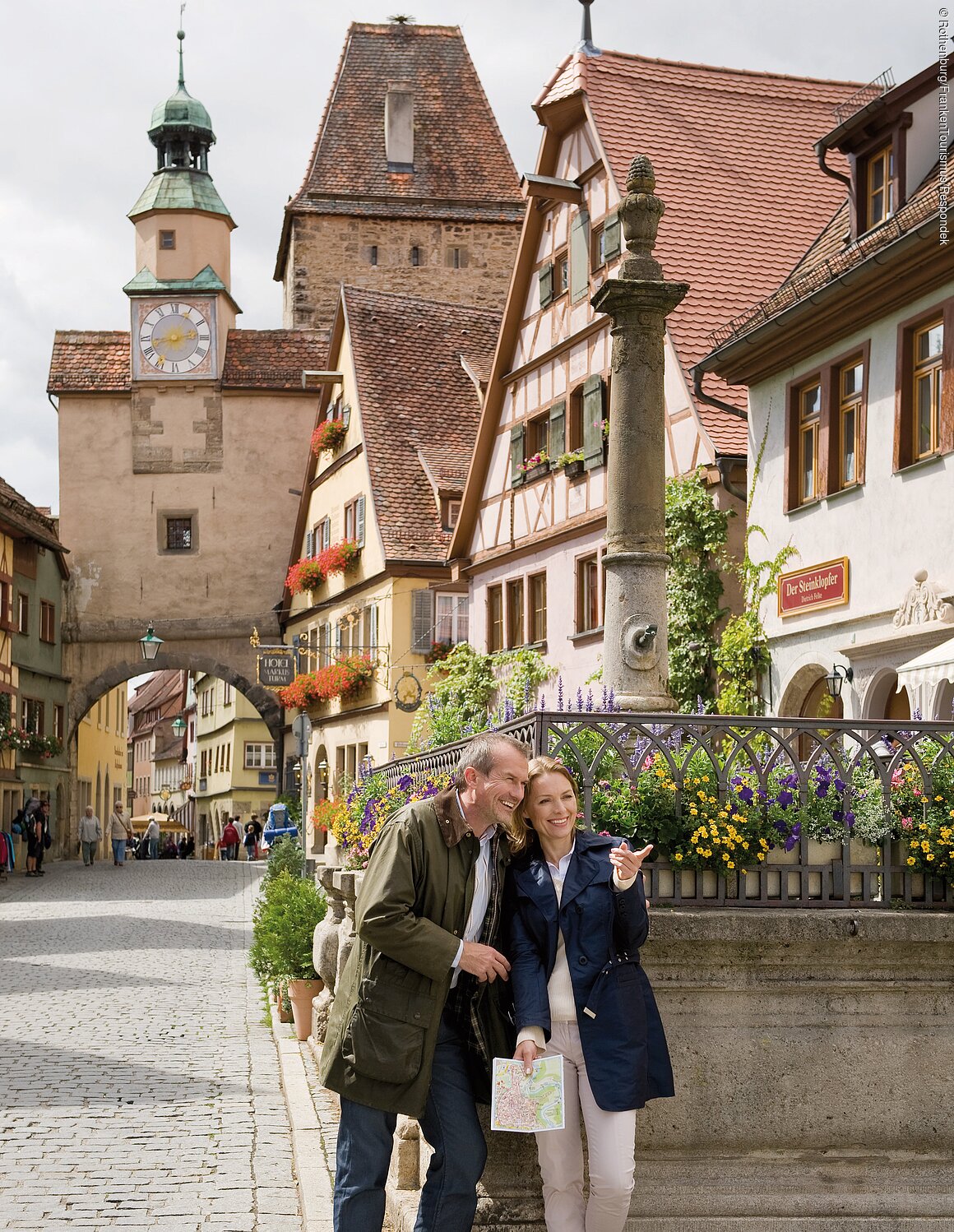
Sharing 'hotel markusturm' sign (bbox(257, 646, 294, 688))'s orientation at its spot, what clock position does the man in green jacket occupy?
The man in green jacket is roughly at 12 o'clock from the 'hotel markusturm' sign.

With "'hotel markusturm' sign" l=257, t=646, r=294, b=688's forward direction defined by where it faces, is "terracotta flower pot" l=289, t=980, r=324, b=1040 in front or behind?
in front

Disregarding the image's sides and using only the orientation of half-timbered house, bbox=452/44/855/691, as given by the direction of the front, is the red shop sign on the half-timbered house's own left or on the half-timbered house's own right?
on the half-timbered house's own left

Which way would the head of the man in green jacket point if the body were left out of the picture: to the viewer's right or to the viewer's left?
to the viewer's right

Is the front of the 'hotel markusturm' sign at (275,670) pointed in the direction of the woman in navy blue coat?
yes

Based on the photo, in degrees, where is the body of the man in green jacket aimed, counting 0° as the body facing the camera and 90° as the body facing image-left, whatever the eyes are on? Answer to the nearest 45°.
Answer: approximately 315°

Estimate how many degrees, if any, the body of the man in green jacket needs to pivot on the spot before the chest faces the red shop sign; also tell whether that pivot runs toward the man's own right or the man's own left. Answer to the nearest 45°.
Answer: approximately 135° to the man's own left

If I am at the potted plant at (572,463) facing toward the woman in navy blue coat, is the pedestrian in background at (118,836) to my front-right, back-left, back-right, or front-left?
back-right

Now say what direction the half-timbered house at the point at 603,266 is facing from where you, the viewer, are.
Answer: facing the viewer and to the left of the viewer

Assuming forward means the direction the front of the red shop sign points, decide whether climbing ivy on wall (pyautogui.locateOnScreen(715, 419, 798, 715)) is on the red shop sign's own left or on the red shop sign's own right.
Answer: on the red shop sign's own right

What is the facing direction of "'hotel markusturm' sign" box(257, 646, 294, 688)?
toward the camera

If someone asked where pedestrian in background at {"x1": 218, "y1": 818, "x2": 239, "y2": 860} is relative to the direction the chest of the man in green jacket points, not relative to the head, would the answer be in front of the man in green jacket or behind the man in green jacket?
behind

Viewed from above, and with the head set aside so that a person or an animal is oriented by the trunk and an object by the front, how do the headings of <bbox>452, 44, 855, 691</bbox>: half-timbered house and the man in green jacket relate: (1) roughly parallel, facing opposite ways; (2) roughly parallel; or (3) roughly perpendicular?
roughly perpendicular

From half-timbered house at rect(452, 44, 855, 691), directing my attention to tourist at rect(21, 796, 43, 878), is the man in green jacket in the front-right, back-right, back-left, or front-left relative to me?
back-left
